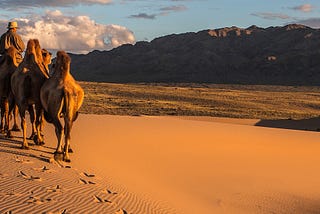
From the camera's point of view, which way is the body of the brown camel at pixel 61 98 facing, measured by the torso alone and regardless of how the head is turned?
away from the camera

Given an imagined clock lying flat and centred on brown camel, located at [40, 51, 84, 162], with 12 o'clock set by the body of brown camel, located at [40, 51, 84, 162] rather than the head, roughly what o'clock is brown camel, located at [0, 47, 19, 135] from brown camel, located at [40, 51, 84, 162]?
brown camel, located at [0, 47, 19, 135] is roughly at 11 o'clock from brown camel, located at [40, 51, 84, 162].

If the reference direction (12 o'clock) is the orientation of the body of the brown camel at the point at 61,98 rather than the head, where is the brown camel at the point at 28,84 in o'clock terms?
the brown camel at the point at 28,84 is roughly at 11 o'clock from the brown camel at the point at 61,98.
